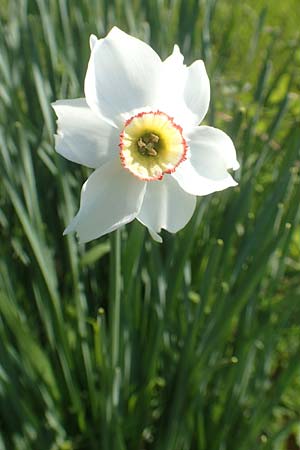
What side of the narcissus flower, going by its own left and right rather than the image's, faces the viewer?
front
